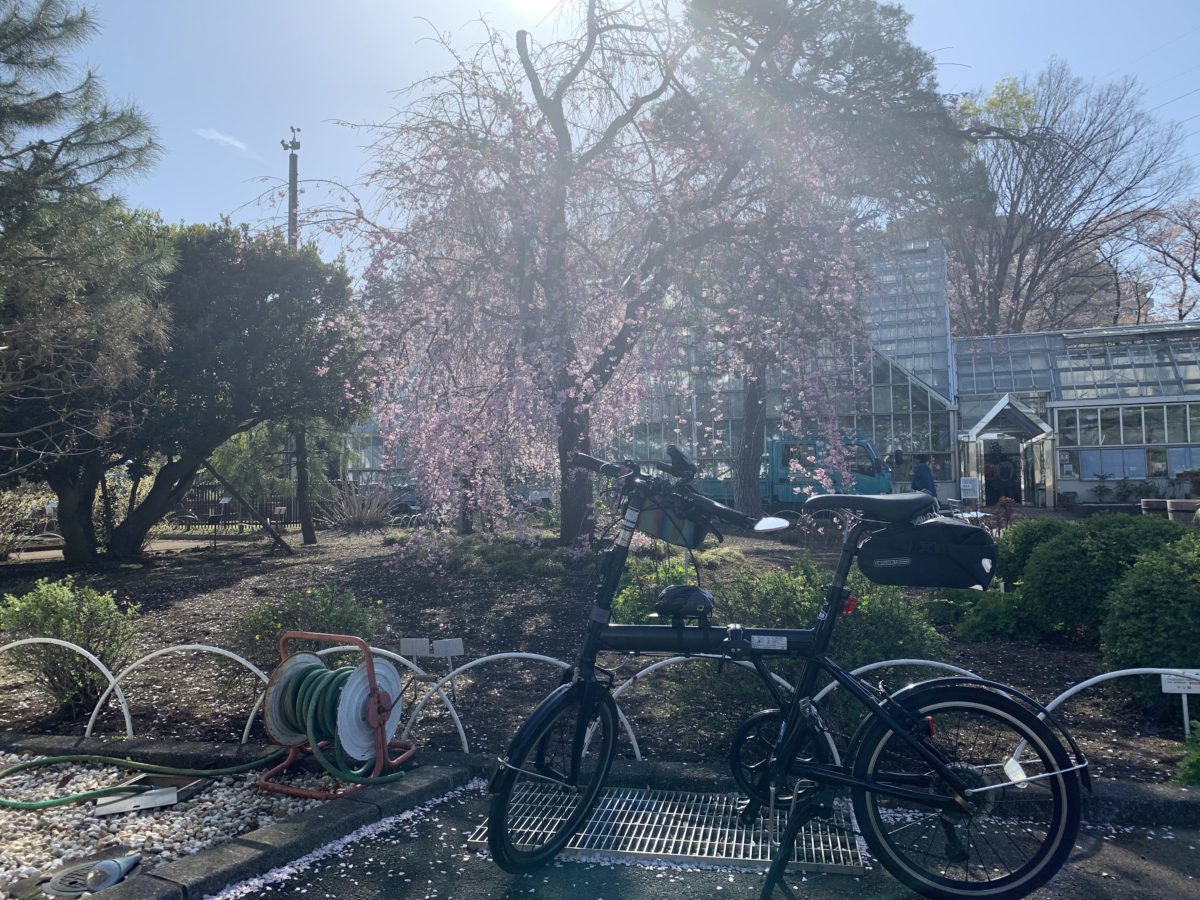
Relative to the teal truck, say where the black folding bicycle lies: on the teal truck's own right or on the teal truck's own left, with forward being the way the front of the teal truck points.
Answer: on the teal truck's own right

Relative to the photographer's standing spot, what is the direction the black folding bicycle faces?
facing to the left of the viewer

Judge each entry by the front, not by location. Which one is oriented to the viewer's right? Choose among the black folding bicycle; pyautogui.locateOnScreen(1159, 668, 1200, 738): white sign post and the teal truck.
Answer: the teal truck

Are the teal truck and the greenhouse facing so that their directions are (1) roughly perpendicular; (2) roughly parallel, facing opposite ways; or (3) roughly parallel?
roughly perpendicular

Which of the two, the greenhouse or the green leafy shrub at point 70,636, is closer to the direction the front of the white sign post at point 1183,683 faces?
the green leafy shrub

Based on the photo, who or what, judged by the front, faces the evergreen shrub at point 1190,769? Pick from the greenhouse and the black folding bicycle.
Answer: the greenhouse

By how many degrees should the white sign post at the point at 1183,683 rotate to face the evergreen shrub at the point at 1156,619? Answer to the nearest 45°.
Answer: approximately 180°

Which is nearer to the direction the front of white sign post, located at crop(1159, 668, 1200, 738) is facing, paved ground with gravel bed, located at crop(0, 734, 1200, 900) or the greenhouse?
the paved ground with gravel bed

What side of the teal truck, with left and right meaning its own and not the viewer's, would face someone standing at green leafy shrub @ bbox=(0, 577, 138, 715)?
right

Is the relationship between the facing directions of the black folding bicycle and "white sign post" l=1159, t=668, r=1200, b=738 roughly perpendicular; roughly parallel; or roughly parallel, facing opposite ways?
roughly perpendicular
